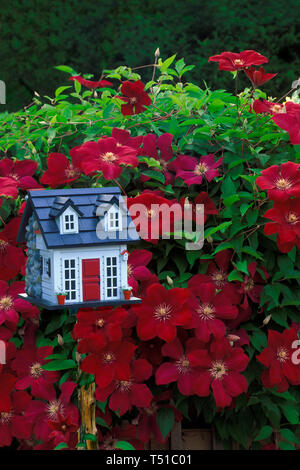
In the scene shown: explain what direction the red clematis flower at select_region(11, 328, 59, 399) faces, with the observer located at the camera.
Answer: facing the viewer

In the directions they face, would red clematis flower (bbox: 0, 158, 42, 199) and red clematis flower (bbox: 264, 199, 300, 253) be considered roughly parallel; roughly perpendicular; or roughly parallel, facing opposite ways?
roughly parallel

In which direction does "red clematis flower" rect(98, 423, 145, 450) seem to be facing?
toward the camera

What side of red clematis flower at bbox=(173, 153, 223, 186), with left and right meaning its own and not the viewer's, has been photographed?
front

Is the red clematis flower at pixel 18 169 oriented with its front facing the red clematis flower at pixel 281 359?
no

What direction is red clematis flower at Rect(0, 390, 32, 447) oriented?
toward the camera

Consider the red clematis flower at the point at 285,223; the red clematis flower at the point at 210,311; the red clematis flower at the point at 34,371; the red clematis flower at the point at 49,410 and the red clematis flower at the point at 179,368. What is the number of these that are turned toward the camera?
5
